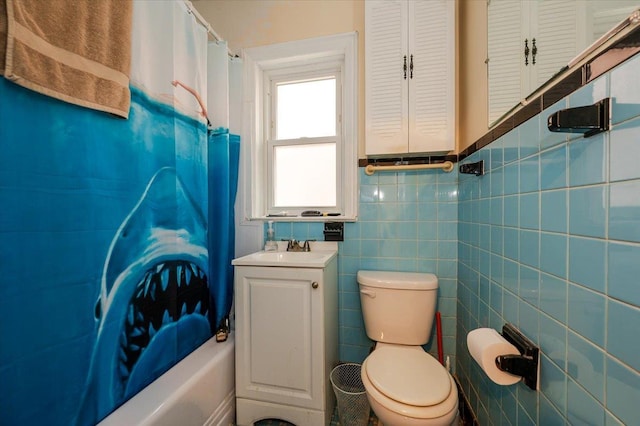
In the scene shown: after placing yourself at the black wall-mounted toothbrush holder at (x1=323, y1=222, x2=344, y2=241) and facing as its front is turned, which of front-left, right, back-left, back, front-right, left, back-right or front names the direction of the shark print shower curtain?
front-right

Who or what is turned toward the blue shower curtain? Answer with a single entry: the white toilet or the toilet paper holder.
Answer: the toilet paper holder

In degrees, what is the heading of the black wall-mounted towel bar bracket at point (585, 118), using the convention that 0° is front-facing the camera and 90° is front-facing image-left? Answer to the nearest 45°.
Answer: approximately 90°

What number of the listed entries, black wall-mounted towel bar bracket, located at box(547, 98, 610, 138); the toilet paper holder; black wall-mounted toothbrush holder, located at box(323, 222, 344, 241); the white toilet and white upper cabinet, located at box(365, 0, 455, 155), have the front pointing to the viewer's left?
2

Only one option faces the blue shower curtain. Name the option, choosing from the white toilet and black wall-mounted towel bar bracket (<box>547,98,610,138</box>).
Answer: the black wall-mounted towel bar bracket

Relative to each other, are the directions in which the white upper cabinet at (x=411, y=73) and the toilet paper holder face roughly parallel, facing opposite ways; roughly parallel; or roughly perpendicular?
roughly perpendicular

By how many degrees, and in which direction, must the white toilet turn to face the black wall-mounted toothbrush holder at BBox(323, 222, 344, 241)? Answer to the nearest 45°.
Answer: approximately 135° to its right

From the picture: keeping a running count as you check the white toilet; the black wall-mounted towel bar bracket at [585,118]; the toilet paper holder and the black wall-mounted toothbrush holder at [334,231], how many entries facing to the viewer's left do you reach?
2

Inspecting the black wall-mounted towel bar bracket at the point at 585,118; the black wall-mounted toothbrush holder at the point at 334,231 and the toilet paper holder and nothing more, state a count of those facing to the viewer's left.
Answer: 2

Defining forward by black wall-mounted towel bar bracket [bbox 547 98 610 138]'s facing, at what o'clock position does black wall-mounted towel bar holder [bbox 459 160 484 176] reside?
black wall-mounted towel bar holder [bbox 459 160 484 176] is roughly at 2 o'clock from black wall-mounted towel bar bracket [bbox 547 98 610 138].

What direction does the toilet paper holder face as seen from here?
to the viewer's left
